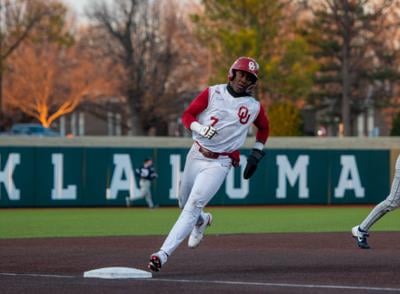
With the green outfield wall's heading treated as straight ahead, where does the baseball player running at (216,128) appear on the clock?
The baseball player running is roughly at 12 o'clock from the green outfield wall.

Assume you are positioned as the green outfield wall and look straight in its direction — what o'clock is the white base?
The white base is roughly at 12 o'clock from the green outfield wall.

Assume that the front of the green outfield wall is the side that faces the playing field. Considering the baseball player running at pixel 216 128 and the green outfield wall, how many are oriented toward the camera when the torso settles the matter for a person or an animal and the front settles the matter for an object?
2

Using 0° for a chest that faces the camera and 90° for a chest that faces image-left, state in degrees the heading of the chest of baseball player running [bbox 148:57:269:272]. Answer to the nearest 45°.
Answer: approximately 0°

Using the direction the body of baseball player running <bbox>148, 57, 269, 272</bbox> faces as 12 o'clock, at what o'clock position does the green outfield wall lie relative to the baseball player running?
The green outfield wall is roughly at 6 o'clock from the baseball player running.
